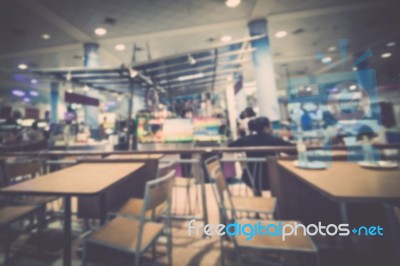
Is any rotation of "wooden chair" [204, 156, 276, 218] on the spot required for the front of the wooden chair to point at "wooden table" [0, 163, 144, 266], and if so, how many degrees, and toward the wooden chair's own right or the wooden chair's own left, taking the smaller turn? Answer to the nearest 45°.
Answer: approximately 135° to the wooden chair's own right

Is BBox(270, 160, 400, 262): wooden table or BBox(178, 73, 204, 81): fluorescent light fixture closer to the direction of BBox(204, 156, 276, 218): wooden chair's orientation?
the wooden table

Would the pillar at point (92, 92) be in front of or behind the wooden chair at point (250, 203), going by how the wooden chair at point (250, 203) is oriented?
behind

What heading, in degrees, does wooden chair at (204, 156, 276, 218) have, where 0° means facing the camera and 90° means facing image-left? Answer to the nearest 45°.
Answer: approximately 270°

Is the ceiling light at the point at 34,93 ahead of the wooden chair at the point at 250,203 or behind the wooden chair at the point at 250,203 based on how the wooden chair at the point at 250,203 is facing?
behind

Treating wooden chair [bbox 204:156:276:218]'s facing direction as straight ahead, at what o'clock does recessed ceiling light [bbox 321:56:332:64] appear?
The recessed ceiling light is roughly at 10 o'clock from the wooden chair.

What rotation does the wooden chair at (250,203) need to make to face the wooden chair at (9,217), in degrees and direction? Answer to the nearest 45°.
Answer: approximately 180°
